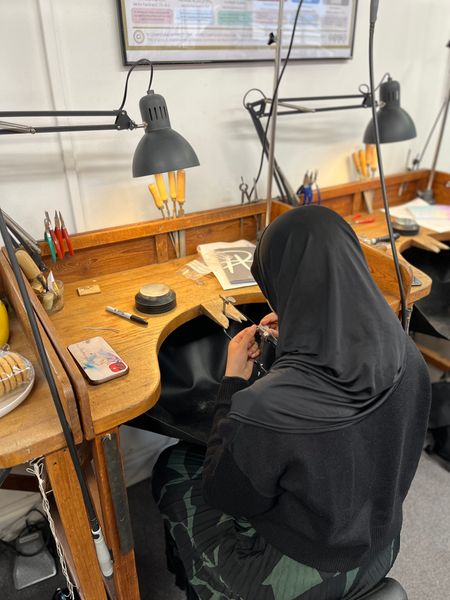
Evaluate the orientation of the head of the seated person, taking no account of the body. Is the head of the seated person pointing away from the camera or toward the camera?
away from the camera

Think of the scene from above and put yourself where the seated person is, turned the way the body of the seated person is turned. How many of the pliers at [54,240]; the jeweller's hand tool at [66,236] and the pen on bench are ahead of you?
3

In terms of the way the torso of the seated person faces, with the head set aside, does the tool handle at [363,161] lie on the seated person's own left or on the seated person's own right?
on the seated person's own right

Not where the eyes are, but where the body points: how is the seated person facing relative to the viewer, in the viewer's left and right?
facing away from the viewer and to the left of the viewer

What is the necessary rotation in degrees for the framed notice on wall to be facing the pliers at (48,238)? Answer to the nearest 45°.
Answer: approximately 45° to its right

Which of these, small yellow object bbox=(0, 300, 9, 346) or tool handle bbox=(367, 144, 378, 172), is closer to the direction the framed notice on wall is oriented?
the small yellow object

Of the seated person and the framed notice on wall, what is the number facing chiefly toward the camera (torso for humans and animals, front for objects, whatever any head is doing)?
1

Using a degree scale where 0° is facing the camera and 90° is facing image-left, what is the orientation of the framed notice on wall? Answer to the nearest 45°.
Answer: approximately 0°

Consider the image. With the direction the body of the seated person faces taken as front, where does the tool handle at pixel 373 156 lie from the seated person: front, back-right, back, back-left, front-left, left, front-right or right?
front-right

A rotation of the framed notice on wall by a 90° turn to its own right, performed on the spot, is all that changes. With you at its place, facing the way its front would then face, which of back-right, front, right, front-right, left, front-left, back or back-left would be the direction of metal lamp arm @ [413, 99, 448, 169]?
back-right

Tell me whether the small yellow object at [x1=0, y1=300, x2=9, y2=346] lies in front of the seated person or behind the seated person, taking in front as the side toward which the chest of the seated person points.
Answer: in front

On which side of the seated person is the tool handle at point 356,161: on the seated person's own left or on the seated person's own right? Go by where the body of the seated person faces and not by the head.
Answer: on the seated person's own right

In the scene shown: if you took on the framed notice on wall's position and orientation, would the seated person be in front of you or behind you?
in front

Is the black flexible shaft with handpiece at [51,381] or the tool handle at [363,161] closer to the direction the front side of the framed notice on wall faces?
the black flexible shaft with handpiece
